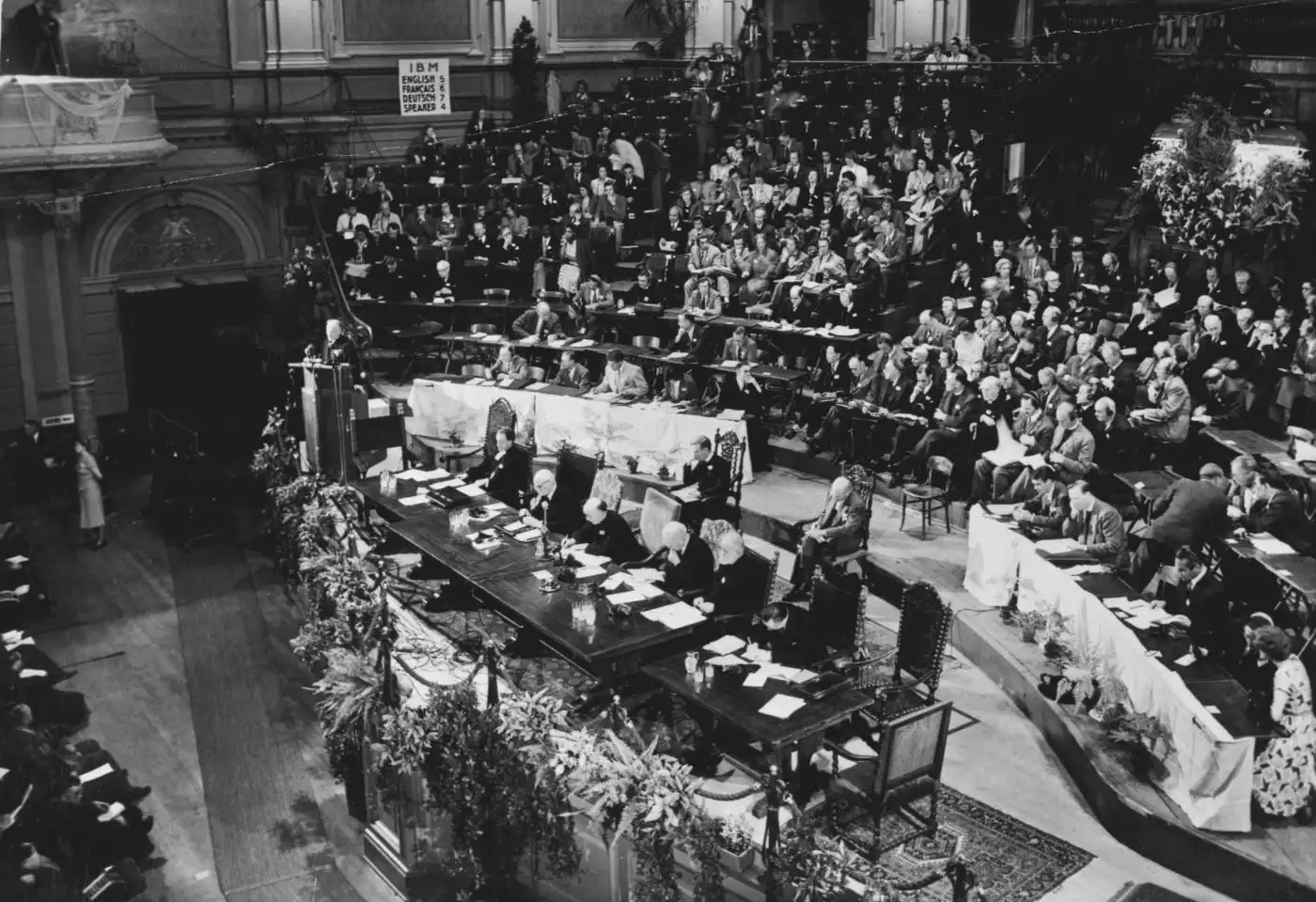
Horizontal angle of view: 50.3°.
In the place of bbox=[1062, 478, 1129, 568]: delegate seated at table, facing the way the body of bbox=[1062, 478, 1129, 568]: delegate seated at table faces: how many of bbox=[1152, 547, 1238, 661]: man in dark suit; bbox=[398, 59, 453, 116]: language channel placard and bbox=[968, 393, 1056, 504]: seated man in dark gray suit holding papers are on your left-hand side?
1

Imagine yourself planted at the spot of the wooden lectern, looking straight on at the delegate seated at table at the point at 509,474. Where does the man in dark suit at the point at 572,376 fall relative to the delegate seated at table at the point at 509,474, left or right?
left

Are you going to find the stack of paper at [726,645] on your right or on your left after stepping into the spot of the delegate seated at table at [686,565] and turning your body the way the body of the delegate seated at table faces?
on your left

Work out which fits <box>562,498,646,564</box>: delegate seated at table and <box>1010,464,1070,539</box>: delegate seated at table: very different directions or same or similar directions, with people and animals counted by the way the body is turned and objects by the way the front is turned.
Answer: same or similar directions

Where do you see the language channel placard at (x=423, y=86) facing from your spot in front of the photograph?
facing the viewer

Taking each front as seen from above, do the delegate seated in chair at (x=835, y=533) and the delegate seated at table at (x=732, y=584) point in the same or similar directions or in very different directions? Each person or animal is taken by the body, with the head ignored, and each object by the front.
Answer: same or similar directions

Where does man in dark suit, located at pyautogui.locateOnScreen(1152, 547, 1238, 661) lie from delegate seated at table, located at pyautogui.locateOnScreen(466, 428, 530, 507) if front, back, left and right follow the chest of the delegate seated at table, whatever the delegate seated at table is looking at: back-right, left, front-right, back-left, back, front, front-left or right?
left

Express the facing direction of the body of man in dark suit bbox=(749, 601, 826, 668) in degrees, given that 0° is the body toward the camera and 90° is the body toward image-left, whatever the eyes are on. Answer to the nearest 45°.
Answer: approximately 45°

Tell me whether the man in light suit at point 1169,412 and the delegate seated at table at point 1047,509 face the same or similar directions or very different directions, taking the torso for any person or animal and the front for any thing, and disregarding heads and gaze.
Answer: same or similar directions

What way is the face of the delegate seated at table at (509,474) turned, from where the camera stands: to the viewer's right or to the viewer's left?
to the viewer's left

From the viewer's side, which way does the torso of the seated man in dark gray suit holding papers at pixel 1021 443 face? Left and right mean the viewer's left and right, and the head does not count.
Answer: facing the viewer and to the left of the viewer

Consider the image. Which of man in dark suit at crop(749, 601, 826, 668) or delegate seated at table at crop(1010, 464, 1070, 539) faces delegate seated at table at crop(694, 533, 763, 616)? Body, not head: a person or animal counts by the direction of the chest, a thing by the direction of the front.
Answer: delegate seated at table at crop(1010, 464, 1070, 539)

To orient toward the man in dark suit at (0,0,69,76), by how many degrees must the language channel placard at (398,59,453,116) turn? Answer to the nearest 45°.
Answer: approximately 90° to its right

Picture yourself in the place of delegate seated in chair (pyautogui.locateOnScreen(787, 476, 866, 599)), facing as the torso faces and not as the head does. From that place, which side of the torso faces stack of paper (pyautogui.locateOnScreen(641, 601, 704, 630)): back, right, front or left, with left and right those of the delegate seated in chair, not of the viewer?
front
